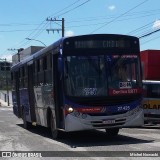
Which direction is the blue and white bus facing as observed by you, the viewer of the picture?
facing the viewer and to the right of the viewer

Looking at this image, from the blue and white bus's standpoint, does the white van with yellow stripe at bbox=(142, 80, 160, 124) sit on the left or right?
on its left
